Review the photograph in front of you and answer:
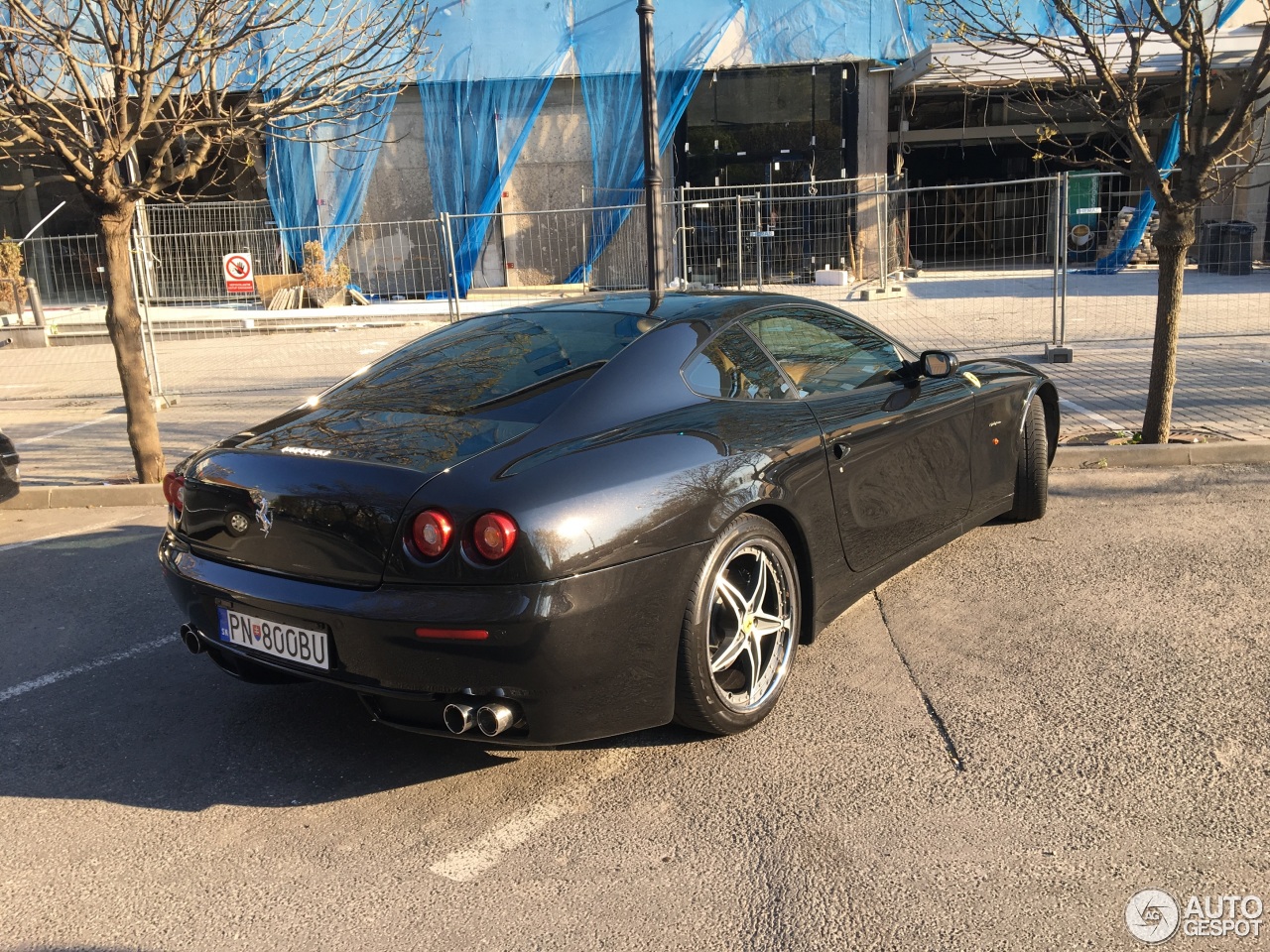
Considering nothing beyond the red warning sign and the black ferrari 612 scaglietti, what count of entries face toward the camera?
1

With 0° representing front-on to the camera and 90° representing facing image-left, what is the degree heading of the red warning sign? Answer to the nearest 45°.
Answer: approximately 0°

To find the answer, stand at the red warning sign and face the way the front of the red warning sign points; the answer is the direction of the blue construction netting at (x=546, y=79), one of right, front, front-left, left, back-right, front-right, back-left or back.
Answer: back-left

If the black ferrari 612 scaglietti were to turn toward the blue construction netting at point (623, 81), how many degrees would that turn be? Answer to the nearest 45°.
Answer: approximately 45° to its left

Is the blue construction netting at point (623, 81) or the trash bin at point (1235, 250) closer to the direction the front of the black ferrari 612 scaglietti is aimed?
the trash bin

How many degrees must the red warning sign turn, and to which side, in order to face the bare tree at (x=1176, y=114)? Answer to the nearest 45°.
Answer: approximately 45° to its left

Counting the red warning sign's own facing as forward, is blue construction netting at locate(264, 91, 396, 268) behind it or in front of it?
behind

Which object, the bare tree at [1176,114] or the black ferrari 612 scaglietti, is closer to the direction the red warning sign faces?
the black ferrari 612 scaglietti

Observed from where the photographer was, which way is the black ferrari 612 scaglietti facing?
facing away from the viewer and to the right of the viewer

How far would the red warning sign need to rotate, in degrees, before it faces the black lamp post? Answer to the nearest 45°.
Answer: approximately 45° to its left

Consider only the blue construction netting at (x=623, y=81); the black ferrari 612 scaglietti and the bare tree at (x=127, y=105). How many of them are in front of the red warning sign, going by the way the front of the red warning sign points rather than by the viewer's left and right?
2
